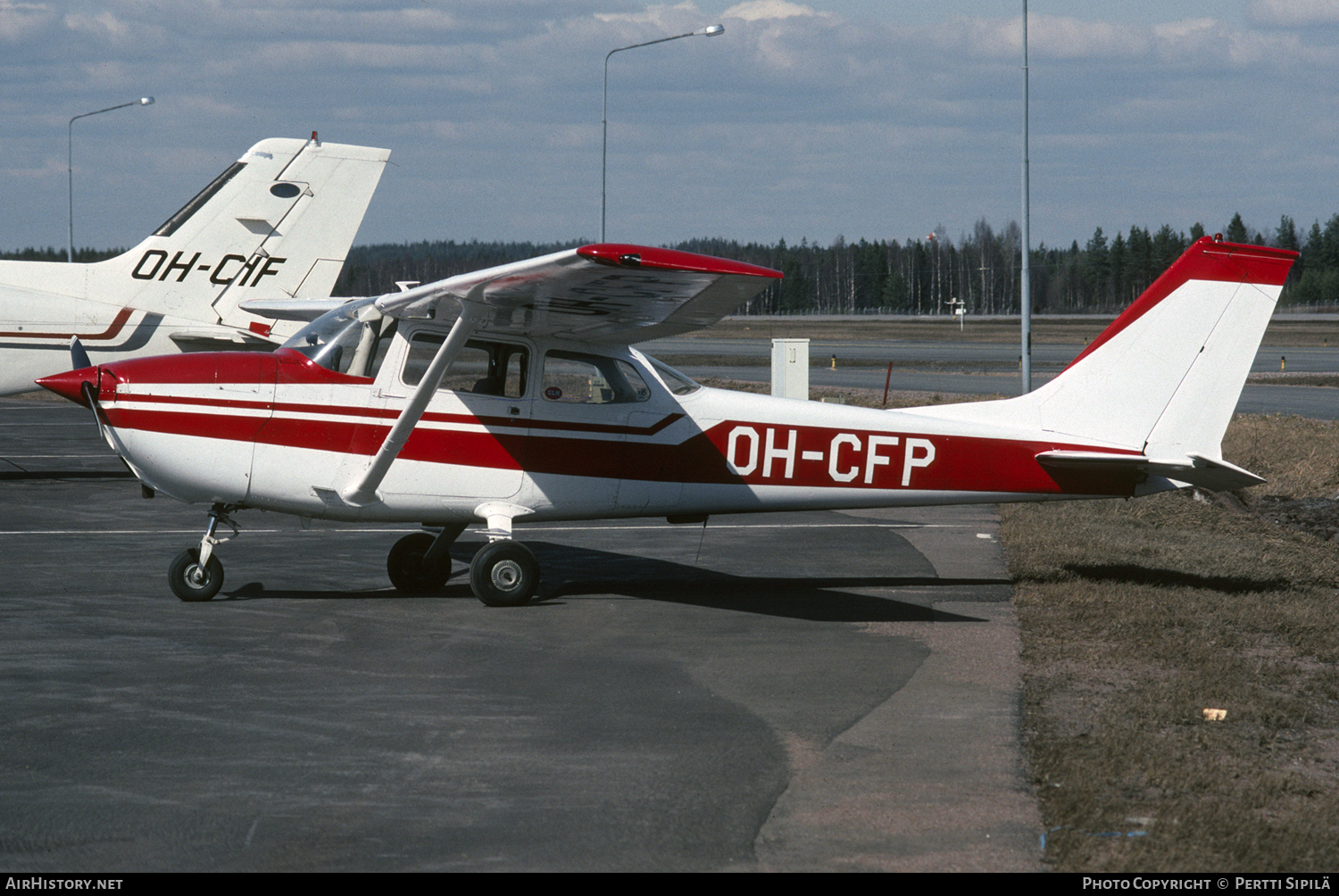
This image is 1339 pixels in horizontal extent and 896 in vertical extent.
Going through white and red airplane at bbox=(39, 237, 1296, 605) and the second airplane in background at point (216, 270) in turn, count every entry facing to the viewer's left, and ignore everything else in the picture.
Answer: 2

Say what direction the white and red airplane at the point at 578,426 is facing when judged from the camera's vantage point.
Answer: facing to the left of the viewer

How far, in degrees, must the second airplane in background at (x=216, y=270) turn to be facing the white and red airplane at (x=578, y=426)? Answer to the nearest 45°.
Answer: approximately 90° to its left

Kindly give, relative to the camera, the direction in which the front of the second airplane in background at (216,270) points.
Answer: facing to the left of the viewer

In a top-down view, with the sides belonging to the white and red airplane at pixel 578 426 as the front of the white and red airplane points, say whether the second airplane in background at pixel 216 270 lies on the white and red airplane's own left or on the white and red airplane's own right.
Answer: on the white and red airplane's own right
